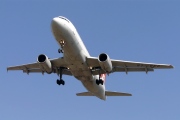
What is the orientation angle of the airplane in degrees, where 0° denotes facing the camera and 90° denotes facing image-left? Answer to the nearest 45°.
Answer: approximately 0°
